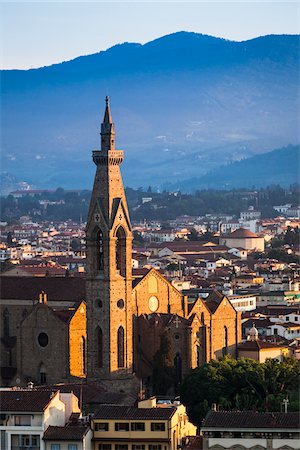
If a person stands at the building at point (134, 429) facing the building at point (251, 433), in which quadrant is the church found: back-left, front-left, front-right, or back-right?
back-left

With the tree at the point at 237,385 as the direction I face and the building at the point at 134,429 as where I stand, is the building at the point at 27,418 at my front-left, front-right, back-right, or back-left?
back-left

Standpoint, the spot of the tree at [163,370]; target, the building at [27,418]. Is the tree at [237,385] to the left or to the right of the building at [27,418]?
left

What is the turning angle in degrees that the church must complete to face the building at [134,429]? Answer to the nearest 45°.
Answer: approximately 135° to its left

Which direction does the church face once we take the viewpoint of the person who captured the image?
facing away from the viewer and to the left of the viewer

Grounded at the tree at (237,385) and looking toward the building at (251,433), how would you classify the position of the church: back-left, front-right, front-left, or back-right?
back-right

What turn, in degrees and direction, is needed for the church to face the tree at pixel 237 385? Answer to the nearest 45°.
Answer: approximately 180°

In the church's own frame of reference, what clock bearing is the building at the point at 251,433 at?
The building is roughly at 7 o'clock from the church.
